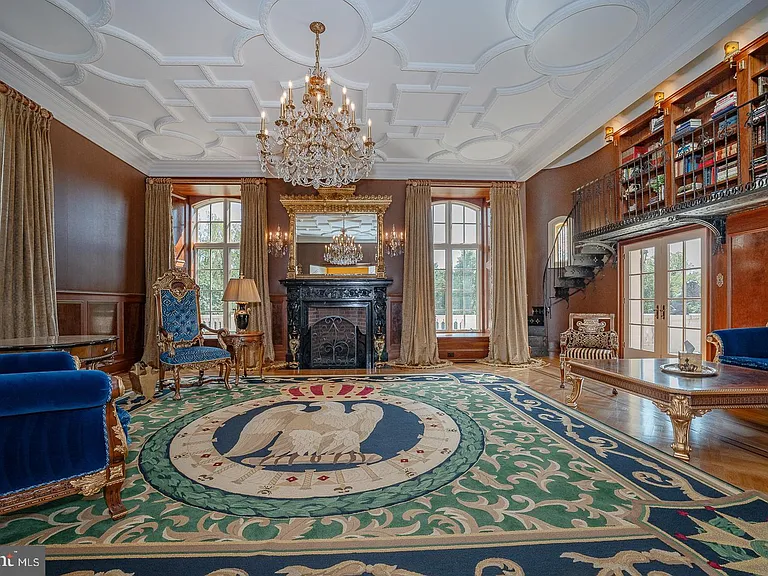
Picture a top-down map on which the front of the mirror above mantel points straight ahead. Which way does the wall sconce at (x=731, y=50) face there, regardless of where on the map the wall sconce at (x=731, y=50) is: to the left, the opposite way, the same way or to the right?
to the right

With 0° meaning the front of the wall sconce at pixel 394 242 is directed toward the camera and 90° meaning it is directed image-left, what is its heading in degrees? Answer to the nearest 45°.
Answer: approximately 0°

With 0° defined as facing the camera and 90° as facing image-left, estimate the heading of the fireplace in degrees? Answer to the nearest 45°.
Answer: approximately 0°

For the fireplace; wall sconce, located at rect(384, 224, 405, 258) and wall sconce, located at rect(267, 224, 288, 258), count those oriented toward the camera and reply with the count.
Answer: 3

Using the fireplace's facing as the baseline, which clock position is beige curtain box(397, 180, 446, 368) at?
The beige curtain is roughly at 9 o'clock from the fireplace.

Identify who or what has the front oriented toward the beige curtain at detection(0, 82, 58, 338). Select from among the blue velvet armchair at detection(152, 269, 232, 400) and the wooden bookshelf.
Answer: the wooden bookshelf

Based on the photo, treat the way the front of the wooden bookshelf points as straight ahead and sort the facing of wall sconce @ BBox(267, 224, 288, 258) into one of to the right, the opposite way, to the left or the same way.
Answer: to the left

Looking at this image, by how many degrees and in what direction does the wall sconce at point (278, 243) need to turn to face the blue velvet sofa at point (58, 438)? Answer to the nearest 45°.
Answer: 0° — it already faces it

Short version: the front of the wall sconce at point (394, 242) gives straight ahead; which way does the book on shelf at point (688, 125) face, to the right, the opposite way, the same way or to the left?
to the right

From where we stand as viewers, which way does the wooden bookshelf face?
facing the viewer and to the left of the viewer

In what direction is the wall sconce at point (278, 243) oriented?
toward the camera

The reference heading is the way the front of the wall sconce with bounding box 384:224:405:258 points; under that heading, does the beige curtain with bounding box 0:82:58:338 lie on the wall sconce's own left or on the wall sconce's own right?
on the wall sconce's own right

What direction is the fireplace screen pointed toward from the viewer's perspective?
toward the camera

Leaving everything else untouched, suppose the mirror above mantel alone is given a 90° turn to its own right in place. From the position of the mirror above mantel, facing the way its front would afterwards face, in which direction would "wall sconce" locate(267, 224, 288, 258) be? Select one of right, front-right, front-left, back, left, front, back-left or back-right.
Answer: front

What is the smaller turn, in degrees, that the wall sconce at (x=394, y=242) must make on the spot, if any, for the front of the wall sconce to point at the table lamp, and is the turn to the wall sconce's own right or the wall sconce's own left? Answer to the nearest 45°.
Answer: approximately 45° to the wall sconce's own right
